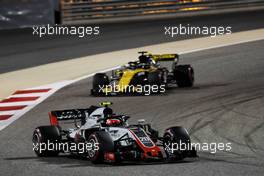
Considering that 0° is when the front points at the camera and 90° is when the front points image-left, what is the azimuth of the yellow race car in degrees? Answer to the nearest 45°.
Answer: approximately 45°

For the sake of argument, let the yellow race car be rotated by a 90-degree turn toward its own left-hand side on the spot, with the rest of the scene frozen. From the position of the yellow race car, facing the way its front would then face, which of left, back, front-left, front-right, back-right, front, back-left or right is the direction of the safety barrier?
back-left
